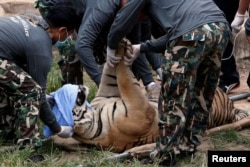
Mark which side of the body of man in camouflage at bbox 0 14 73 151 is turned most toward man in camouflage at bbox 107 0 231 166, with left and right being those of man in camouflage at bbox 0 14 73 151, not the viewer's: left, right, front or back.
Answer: front

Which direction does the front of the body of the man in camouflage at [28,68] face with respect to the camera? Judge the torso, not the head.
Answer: to the viewer's right

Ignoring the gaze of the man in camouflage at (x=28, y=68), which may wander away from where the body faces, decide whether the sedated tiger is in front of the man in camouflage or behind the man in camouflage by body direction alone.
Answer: in front

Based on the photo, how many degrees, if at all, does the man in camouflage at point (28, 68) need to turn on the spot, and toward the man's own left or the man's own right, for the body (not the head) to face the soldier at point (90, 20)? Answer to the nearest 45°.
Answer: approximately 45° to the man's own left
